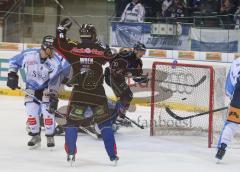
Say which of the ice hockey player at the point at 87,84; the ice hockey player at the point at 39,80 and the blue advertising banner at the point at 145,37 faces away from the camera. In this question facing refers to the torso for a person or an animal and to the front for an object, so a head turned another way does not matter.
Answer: the ice hockey player at the point at 87,84

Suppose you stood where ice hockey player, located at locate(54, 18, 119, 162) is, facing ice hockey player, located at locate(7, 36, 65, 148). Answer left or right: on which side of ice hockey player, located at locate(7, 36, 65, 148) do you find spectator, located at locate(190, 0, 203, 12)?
right

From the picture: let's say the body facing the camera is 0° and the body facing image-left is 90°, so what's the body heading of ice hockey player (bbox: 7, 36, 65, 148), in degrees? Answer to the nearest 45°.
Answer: approximately 0°

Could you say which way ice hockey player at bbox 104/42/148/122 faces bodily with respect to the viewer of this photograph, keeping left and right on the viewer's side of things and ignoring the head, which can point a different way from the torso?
facing the viewer and to the right of the viewer

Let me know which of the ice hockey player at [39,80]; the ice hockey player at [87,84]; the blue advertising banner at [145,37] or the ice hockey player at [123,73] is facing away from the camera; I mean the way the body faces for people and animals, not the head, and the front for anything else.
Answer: the ice hockey player at [87,84]

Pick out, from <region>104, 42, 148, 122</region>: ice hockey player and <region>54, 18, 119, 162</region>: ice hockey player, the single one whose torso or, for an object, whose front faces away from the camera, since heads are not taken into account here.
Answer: <region>54, 18, 119, 162</region>: ice hockey player

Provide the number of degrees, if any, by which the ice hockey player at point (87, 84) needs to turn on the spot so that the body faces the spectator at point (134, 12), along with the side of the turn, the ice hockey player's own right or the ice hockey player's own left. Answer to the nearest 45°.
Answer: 0° — they already face them

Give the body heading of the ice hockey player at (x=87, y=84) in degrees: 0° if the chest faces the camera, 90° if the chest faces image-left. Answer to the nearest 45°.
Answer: approximately 180°

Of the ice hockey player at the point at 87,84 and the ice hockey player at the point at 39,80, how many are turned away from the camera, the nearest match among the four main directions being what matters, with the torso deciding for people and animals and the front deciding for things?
1

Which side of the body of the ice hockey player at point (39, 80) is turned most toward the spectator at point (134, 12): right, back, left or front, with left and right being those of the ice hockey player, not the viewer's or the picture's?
back

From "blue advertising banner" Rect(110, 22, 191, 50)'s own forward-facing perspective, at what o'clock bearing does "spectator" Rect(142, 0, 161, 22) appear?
The spectator is roughly at 6 o'clock from the blue advertising banner.

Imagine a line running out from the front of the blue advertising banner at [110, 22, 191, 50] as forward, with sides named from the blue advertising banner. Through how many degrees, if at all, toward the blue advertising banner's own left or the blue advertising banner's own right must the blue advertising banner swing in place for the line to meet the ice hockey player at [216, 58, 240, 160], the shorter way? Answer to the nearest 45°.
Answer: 0° — it already faces them

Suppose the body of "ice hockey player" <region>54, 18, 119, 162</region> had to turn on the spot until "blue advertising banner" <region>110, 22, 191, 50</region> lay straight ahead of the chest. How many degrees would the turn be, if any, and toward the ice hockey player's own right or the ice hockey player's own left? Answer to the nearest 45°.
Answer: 0° — they already face it

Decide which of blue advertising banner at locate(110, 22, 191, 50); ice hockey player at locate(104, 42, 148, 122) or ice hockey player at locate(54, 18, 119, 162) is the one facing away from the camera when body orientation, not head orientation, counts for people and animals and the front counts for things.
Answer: ice hockey player at locate(54, 18, 119, 162)
